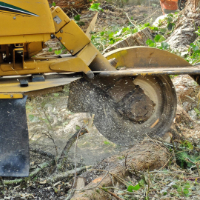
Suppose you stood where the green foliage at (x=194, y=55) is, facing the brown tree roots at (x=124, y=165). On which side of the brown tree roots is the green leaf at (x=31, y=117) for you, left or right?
right

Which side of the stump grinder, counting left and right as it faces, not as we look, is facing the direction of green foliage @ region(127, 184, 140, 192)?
right

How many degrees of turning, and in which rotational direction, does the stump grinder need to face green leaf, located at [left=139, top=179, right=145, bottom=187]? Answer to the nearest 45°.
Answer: approximately 45° to its right

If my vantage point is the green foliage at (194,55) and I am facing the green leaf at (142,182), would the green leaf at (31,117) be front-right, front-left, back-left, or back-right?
front-right

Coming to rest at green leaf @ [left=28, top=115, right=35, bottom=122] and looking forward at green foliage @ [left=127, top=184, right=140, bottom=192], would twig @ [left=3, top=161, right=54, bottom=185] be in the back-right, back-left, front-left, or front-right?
front-right

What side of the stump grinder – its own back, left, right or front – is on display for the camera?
right

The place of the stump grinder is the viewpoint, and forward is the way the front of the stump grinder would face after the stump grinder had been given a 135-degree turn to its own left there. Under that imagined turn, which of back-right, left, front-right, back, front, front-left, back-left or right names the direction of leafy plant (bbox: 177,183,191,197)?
back

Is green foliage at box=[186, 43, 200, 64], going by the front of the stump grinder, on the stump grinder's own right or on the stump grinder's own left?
on the stump grinder's own left

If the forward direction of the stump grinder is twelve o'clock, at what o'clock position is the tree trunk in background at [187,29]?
The tree trunk in background is roughly at 10 o'clock from the stump grinder.
